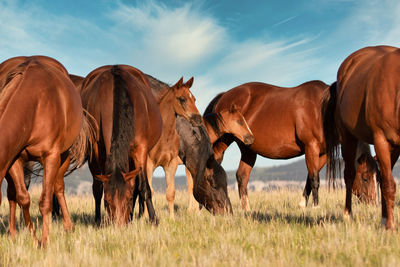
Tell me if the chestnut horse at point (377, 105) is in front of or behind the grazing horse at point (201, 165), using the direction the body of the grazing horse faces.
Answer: in front

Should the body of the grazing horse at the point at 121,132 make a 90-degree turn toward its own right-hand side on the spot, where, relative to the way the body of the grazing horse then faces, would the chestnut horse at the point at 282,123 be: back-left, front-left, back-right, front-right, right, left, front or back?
back-right

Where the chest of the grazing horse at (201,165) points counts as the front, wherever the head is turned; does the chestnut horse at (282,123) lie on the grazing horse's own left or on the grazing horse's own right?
on the grazing horse's own left

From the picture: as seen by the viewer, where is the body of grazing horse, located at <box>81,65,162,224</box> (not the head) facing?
toward the camera

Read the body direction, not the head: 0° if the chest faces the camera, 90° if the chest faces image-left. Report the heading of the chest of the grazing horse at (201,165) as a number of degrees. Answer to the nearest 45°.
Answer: approximately 315°
